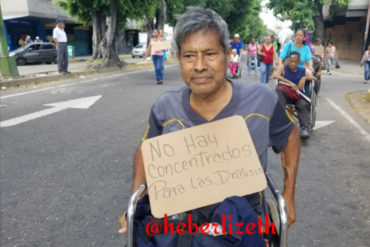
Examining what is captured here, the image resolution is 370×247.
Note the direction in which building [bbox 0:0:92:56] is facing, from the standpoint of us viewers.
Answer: facing the viewer and to the right of the viewer

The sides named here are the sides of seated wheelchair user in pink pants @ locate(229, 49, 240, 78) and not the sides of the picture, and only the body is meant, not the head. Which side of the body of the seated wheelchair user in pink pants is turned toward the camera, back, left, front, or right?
front

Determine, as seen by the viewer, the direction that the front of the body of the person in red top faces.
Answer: toward the camera

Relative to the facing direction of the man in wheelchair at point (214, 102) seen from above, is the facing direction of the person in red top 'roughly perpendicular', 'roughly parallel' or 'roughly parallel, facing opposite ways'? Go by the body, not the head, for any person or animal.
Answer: roughly parallel

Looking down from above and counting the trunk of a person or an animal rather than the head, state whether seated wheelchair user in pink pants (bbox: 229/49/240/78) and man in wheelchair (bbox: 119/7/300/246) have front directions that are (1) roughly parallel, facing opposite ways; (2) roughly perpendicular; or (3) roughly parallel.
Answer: roughly parallel

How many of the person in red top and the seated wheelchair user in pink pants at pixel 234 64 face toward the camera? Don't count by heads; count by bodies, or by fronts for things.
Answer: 2

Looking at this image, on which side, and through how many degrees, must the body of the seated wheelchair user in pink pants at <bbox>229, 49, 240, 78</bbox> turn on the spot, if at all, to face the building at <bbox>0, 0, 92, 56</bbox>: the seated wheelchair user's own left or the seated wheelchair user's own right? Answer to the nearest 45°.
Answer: approximately 135° to the seated wheelchair user's own right

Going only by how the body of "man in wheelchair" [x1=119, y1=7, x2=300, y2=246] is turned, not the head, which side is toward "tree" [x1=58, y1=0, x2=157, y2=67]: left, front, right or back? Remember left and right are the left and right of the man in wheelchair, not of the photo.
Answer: back

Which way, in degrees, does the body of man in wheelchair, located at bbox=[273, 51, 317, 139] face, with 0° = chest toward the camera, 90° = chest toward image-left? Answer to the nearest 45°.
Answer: approximately 0°

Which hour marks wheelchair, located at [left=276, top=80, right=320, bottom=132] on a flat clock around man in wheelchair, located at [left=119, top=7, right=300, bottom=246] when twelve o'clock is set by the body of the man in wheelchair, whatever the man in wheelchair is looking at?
The wheelchair is roughly at 7 o'clock from the man in wheelchair.

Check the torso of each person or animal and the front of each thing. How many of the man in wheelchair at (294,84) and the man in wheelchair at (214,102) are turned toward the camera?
2

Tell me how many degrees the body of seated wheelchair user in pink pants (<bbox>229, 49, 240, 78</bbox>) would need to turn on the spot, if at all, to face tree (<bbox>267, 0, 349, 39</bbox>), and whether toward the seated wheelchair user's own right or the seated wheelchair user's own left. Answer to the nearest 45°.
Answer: approximately 180°
